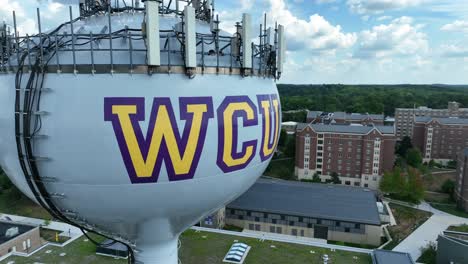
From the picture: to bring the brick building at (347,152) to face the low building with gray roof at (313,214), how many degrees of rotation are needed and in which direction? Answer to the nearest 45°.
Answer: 0° — it already faces it

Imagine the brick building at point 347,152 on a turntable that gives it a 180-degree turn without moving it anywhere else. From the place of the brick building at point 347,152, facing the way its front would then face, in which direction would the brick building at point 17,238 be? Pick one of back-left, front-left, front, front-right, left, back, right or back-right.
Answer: back-left

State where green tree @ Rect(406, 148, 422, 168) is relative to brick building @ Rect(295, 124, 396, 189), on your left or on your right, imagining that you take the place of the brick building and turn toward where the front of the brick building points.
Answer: on your left

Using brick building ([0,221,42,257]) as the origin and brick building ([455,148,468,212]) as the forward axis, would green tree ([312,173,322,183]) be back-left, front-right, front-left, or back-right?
front-left

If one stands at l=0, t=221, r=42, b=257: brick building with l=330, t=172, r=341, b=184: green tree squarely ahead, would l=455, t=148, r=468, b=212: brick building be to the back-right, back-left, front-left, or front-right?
front-right

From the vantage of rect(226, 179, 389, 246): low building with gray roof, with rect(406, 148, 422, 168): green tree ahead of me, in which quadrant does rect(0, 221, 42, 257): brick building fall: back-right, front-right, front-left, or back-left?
back-left

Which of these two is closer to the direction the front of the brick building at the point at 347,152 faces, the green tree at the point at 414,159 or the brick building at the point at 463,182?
the brick building

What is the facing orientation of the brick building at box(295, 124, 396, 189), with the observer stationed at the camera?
facing the viewer

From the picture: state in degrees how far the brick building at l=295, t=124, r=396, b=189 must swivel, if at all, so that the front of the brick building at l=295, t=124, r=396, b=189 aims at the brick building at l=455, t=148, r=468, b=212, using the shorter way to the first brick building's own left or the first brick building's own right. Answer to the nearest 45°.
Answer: approximately 90° to the first brick building's own left

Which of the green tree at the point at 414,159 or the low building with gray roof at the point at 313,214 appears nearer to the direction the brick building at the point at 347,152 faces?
the low building with gray roof

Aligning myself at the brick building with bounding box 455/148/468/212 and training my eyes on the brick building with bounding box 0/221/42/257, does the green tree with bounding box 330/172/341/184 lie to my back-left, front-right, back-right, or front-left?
front-right

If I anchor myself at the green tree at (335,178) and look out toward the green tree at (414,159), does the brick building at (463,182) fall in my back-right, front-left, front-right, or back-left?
front-right
